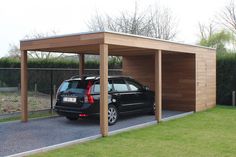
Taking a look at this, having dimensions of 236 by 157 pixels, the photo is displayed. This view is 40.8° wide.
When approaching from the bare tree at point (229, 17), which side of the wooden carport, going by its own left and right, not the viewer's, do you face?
back

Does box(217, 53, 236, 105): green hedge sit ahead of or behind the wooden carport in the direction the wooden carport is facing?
behind

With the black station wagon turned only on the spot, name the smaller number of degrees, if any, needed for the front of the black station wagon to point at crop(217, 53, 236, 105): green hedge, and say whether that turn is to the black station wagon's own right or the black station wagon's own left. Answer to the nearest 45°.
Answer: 0° — it already faces it

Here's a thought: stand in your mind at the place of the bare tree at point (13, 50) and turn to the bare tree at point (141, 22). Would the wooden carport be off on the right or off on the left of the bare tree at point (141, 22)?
right

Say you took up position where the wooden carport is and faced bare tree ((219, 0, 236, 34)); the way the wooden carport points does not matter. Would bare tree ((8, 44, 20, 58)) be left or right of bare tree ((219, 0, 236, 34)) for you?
left

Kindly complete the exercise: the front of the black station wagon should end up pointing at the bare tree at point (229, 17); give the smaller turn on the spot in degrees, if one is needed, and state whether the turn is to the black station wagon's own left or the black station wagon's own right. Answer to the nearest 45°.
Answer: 0° — it already faces it

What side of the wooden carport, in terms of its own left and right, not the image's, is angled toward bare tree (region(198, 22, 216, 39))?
back

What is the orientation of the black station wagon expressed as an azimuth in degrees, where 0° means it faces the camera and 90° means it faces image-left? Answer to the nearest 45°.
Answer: approximately 225°

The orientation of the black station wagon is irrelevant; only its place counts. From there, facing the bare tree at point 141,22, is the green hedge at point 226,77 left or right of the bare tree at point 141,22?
right

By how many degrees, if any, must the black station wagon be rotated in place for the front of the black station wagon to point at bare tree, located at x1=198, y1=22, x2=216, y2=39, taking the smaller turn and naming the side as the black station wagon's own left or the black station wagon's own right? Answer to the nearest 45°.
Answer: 0° — it already faces it

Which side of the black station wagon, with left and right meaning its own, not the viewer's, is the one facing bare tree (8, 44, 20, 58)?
left

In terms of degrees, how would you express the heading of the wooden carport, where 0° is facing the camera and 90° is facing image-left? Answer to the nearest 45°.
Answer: approximately 45°

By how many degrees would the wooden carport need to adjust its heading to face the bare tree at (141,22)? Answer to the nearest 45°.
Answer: approximately 135° to its right
